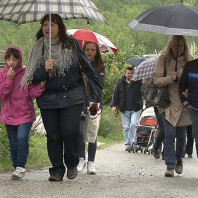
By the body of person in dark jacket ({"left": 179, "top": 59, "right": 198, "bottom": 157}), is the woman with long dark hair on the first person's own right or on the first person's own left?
on the first person's own right

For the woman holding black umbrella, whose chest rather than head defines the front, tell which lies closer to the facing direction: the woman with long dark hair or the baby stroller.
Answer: the woman with long dark hair

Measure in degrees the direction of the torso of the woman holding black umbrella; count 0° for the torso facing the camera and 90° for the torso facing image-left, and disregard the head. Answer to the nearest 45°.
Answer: approximately 0°
